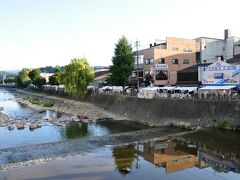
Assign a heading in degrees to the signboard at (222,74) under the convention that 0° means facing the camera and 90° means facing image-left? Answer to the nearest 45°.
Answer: approximately 0°
